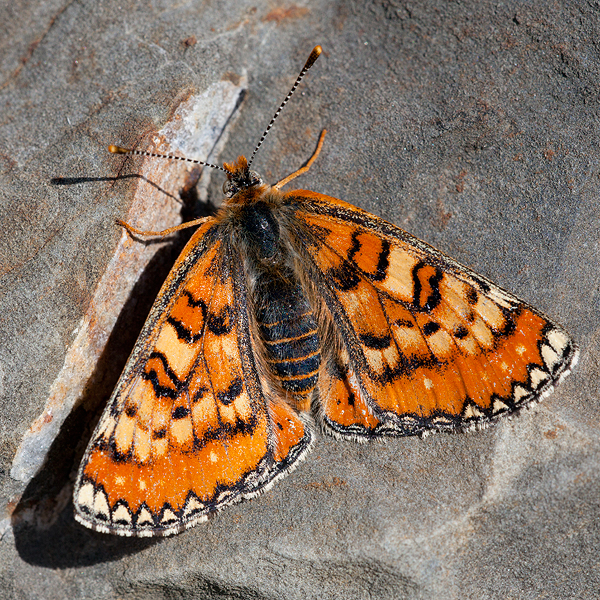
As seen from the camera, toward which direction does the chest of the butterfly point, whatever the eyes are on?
away from the camera
